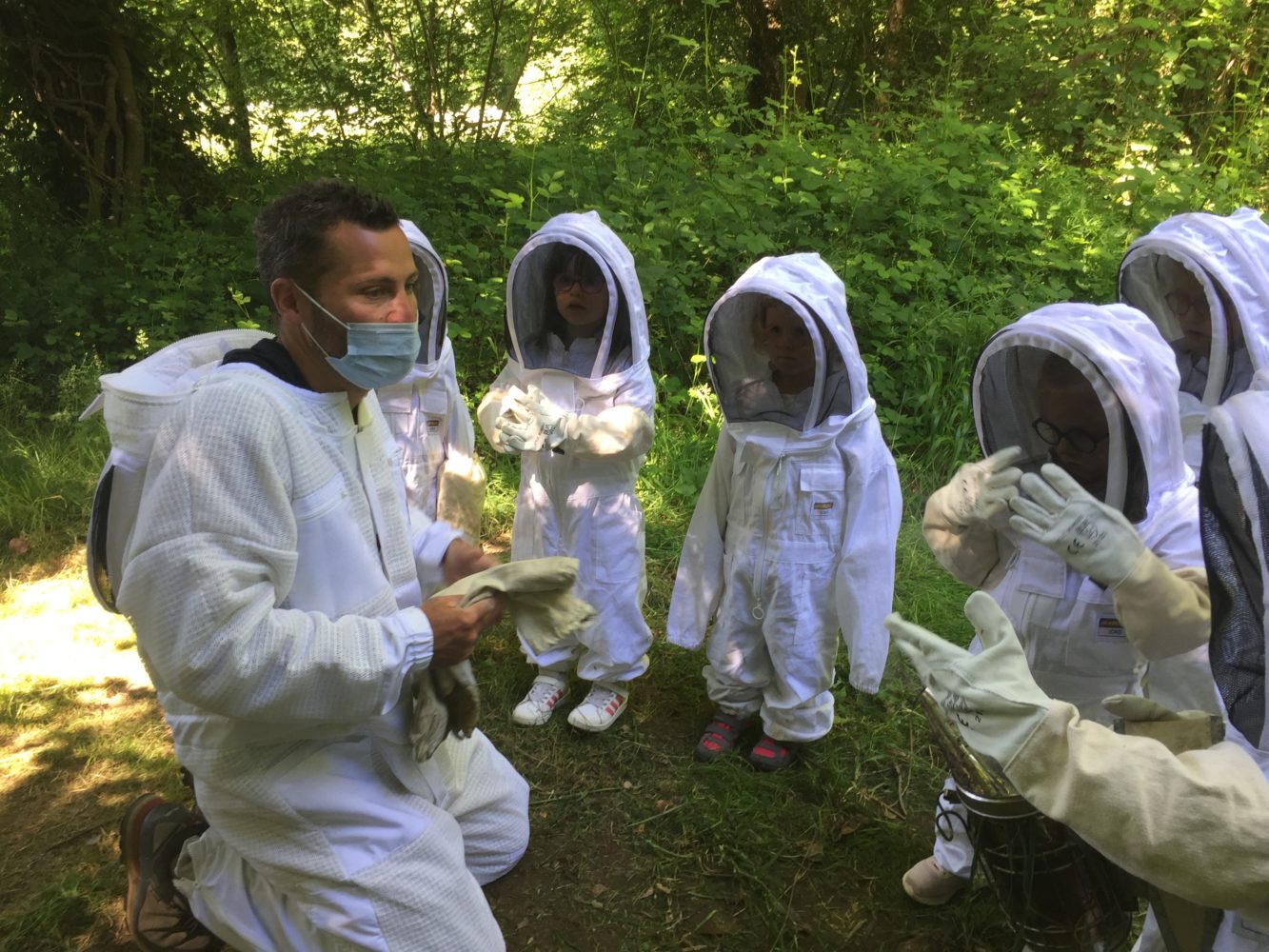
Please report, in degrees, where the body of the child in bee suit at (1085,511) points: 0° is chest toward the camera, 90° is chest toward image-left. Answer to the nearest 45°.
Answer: approximately 45°

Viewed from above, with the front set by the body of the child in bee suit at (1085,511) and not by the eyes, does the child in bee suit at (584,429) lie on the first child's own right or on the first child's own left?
on the first child's own right

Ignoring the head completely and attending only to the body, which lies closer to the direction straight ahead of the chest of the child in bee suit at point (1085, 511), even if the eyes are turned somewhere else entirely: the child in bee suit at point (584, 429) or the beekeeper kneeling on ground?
the beekeeper kneeling on ground

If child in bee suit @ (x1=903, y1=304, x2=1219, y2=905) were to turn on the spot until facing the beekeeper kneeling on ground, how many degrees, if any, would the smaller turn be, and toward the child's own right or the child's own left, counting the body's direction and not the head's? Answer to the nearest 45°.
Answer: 0° — they already face them
